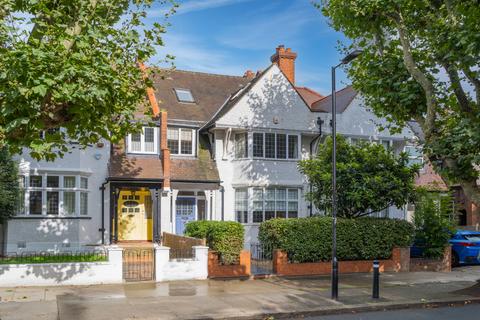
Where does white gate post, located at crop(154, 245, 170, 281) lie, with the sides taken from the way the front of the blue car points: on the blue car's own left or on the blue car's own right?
on the blue car's own left

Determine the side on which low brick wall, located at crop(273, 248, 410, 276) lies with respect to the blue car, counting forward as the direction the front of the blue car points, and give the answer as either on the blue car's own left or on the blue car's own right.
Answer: on the blue car's own left

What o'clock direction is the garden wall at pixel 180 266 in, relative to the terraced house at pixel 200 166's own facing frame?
The garden wall is roughly at 12 o'clock from the terraced house.

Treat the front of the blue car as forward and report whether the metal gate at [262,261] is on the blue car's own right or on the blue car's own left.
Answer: on the blue car's own left

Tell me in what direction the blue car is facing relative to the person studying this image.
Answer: facing away from the viewer and to the left of the viewer

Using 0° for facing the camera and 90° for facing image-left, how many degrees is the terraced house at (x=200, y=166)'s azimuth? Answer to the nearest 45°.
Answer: approximately 0°

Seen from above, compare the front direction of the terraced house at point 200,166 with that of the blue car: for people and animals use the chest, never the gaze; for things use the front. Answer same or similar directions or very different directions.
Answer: very different directions
